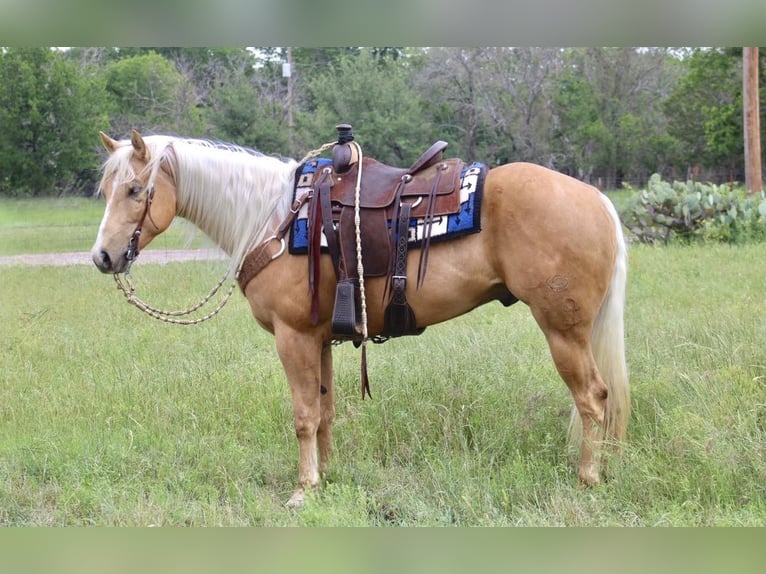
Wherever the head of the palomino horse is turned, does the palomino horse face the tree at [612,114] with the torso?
no

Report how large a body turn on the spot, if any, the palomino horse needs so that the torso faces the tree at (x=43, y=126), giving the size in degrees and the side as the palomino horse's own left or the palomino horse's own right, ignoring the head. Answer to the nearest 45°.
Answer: approximately 45° to the palomino horse's own right

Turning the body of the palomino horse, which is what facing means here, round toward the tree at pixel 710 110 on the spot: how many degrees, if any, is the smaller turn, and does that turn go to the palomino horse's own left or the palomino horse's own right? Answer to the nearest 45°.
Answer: approximately 135° to the palomino horse's own right

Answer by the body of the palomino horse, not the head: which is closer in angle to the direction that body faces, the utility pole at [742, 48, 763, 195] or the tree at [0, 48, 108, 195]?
the tree

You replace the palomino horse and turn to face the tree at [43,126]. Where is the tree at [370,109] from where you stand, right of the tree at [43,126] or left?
right

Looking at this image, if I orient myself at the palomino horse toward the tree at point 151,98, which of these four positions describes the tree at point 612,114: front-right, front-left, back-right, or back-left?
front-right

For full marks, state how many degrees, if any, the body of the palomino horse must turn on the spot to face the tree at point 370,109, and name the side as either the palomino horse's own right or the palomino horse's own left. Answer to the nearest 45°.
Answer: approximately 90° to the palomino horse's own right

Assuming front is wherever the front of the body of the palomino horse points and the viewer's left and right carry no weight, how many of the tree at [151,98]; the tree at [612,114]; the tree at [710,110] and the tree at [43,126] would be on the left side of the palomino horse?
0

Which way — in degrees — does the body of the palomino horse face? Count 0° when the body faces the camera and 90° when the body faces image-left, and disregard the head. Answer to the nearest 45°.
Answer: approximately 90°

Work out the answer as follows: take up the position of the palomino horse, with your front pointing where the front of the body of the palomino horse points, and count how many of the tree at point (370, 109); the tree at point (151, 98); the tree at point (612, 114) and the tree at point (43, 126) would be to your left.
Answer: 0

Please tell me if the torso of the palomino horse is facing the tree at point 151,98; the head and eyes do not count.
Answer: no
